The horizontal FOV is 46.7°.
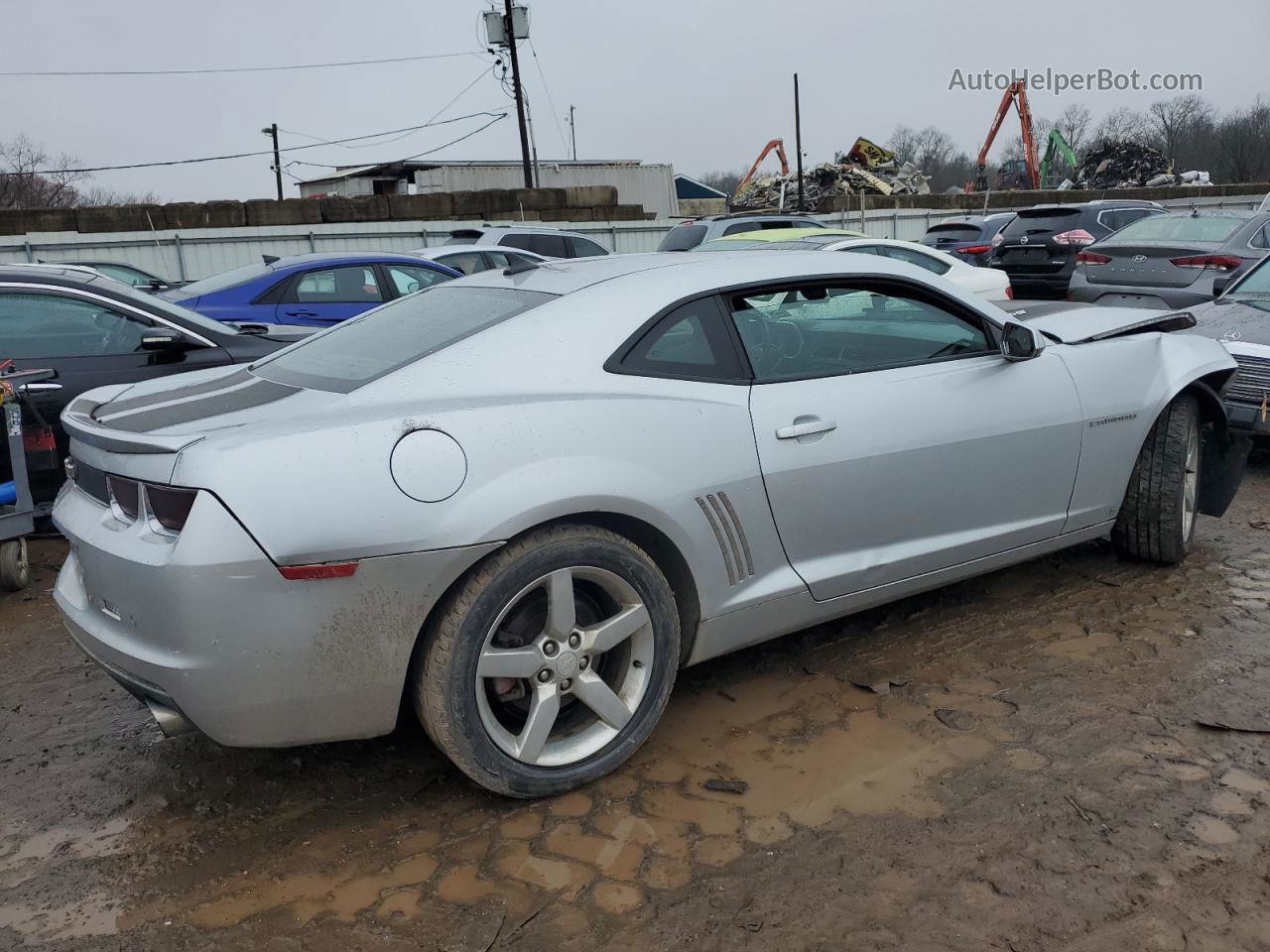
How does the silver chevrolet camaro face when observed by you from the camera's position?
facing away from the viewer and to the right of the viewer

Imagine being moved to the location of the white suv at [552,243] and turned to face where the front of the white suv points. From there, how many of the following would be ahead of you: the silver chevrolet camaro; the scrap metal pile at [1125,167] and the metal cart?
1

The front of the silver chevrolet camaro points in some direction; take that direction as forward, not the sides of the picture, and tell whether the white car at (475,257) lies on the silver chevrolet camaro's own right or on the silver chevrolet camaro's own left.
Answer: on the silver chevrolet camaro's own left

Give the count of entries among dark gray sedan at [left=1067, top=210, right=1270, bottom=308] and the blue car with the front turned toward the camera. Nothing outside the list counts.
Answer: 0

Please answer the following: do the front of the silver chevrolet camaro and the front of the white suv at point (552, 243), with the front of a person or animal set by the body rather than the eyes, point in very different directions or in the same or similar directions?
same or similar directions

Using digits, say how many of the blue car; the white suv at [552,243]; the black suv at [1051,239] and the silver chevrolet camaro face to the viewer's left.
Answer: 0

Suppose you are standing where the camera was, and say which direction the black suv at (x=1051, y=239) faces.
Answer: facing away from the viewer and to the right of the viewer

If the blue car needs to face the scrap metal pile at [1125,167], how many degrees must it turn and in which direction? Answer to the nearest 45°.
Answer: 0° — it already faces it

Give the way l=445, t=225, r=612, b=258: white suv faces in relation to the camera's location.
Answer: facing away from the viewer and to the right of the viewer

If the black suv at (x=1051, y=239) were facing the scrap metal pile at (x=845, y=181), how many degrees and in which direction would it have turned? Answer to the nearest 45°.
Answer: approximately 45° to its left

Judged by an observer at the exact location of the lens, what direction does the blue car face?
facing away from the viewer and to the right of the viewer

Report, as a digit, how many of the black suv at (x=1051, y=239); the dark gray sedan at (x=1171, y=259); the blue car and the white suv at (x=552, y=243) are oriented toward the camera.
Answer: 0
